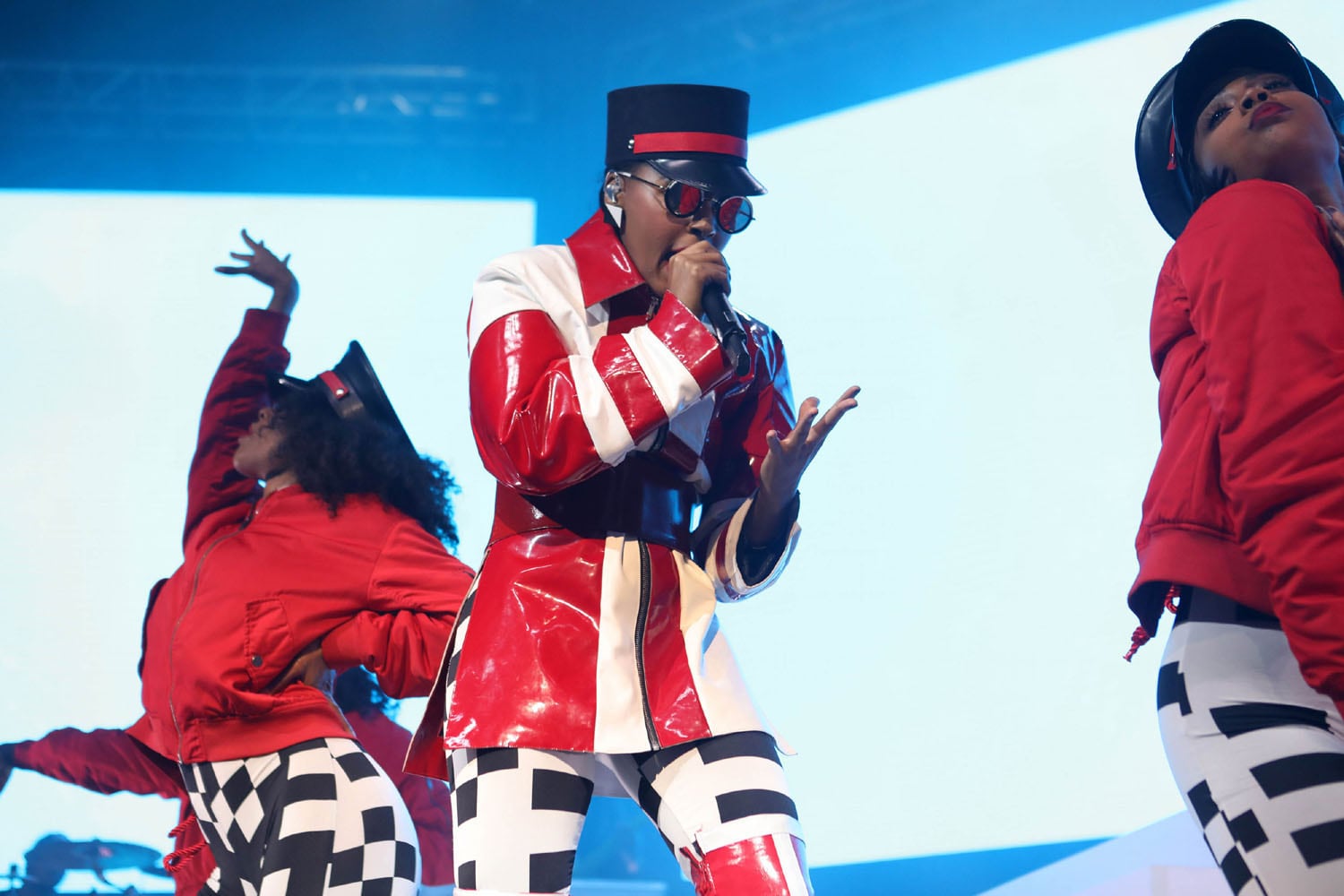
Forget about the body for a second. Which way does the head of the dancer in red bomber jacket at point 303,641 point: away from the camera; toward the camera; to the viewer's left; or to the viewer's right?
to the viewer's left

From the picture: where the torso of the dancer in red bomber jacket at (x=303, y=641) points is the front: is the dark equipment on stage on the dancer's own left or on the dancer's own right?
on the dancer's own right

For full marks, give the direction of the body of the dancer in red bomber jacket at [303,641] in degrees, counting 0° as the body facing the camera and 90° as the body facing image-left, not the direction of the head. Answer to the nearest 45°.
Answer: approximately 45°
